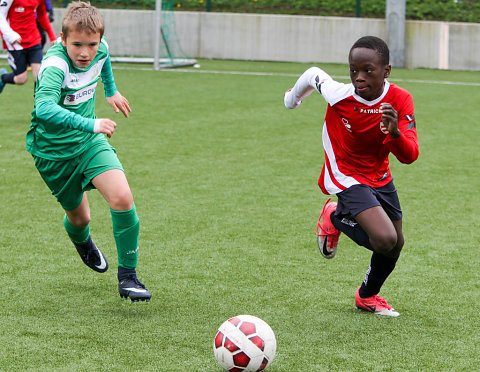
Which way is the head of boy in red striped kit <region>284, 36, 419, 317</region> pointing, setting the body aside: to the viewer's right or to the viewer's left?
to the viewer's left

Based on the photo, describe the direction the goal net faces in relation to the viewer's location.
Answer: facing the viewer and to the left of the viewer

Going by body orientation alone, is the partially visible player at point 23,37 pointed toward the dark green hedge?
no

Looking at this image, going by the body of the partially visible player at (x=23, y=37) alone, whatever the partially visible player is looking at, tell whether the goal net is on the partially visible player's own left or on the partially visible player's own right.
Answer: on the partially visible player's own left

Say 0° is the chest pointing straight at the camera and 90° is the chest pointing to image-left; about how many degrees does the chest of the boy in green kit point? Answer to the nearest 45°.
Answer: approximately 315°

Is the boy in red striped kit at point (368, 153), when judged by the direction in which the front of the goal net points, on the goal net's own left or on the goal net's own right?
on the goal net's own left

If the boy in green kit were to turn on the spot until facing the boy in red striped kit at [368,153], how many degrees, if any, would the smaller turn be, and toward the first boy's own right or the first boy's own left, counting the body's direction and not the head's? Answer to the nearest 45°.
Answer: approximately 45° to the first boy's own left

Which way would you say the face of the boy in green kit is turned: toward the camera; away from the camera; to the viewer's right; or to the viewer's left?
toward the camera

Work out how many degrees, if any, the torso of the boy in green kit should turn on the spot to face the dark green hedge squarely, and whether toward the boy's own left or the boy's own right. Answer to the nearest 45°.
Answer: approximately 135° to the boy's own left
